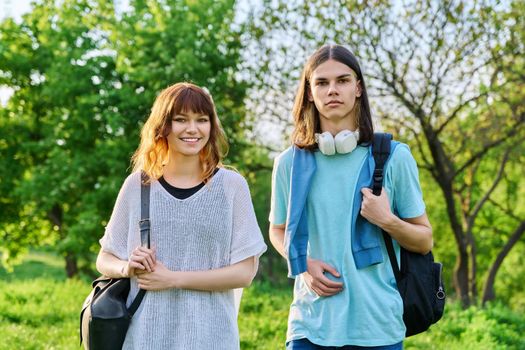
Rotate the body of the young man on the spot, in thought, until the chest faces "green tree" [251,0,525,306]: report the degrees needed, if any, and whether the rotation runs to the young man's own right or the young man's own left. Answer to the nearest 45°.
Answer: approximately 180°

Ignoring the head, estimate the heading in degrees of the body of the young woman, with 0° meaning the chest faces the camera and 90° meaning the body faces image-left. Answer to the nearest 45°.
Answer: approximately 0°

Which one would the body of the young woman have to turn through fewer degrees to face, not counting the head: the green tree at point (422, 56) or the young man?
the young man

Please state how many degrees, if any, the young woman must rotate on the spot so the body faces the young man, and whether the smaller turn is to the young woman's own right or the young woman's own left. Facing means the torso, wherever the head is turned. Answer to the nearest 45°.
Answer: approximately 90° to the young woman's own left

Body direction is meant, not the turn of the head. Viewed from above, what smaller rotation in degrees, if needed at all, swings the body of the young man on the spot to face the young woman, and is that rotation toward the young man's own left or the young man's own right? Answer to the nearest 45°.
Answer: approximately 90° to the young man's own right

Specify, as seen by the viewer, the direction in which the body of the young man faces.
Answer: toward the camera

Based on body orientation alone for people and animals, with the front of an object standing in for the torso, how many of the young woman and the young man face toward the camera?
2

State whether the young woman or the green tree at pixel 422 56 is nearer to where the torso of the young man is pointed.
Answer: the young woman

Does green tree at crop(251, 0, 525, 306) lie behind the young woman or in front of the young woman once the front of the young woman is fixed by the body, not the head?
behind
